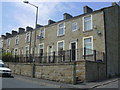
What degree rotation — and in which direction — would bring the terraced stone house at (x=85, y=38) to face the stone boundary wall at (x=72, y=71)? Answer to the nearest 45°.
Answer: approximately 45° to its left

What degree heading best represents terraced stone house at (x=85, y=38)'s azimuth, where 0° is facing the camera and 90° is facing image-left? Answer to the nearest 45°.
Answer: approximately 45°
